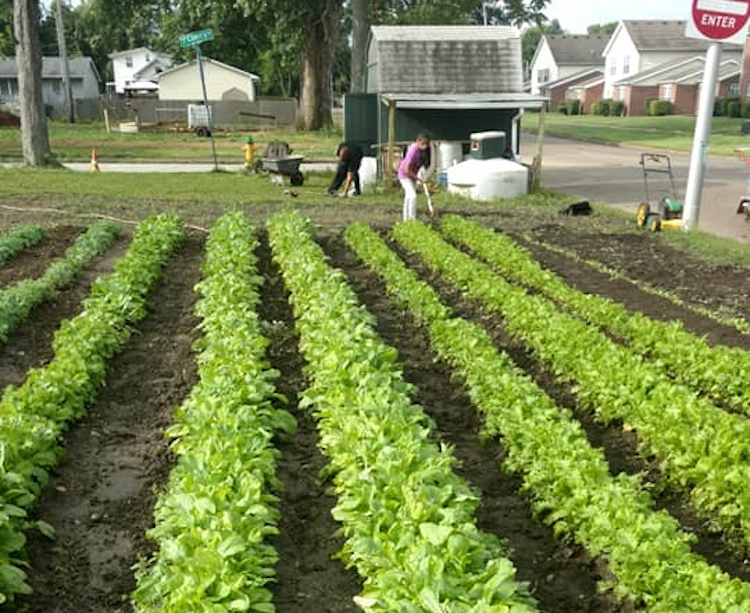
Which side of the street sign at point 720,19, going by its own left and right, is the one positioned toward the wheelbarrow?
right

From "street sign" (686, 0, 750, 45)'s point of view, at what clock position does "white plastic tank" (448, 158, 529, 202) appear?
The white plastic tank is roughly at 4 o'clock from the street sign.

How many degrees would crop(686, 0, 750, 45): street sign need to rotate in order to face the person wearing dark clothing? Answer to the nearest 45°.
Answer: approximately 90° to its right

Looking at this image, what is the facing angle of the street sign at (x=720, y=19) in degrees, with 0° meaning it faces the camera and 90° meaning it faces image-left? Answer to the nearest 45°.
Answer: approximately 0°
